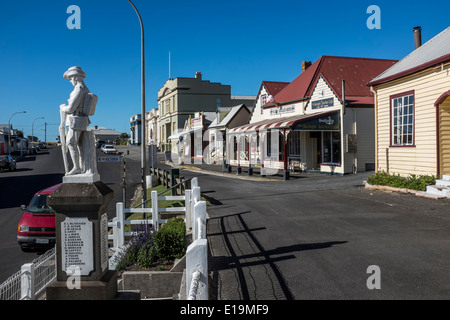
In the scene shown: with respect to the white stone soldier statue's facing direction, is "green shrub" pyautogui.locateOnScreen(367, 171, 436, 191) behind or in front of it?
behind

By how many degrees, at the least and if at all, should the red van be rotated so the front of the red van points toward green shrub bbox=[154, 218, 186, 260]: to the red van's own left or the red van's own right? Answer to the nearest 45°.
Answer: approximately 45° to the red van's own left

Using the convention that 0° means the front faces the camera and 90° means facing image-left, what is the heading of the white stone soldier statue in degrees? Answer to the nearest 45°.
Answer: approximately 90°

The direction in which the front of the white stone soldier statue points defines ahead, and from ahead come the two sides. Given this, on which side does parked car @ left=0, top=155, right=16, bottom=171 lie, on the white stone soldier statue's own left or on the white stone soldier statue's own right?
on the white stone soldier statue's own right

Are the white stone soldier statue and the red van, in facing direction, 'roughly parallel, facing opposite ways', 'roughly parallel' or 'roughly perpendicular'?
roughly perpendicular

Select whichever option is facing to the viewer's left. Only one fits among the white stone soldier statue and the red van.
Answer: the white stone soldier statue

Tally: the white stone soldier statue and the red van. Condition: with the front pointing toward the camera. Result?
1

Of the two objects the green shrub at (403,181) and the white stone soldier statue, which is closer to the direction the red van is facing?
the white stone soldier statue
